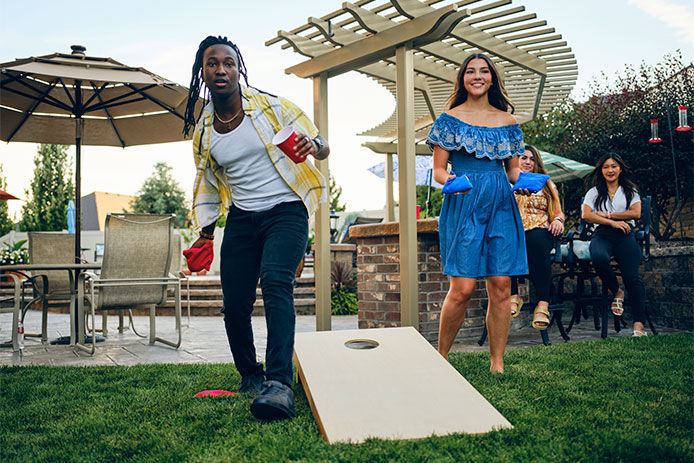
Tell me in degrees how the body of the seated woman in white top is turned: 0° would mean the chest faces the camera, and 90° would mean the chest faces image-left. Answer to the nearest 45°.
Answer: approximately 0°

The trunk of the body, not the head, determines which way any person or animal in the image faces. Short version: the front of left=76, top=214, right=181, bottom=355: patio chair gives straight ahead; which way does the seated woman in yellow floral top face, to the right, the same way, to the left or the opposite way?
to the left

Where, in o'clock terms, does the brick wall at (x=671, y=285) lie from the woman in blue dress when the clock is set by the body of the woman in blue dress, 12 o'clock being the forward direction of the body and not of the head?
The brick wall is roughly at 7 o'clock from the woman in blue dress.

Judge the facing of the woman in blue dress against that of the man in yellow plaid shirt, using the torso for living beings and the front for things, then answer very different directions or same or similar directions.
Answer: same or similar directions

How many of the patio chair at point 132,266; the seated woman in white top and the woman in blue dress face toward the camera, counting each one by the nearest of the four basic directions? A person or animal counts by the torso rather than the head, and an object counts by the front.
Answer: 2

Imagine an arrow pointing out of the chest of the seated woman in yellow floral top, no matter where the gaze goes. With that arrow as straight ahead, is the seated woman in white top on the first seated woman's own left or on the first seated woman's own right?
on the first seated woman's own left

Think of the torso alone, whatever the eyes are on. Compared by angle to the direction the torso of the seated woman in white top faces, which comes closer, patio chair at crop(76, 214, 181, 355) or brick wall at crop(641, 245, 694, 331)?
the patio chair

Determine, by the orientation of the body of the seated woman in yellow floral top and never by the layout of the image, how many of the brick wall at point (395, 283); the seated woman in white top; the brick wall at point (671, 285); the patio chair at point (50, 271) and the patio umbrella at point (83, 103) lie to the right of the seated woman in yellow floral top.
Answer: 3

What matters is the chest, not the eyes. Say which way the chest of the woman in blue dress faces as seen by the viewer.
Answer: toward the camera

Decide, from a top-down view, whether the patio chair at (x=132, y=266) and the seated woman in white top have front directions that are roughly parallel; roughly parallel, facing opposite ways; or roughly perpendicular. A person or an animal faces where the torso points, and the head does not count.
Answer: roughly perpendicular

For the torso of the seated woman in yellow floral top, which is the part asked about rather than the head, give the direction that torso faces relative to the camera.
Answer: toward the camera

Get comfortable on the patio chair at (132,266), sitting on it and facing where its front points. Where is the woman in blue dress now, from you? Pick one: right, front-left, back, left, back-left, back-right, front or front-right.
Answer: back

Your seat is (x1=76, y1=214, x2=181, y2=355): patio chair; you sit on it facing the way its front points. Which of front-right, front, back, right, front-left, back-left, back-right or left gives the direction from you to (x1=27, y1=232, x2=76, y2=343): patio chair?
front

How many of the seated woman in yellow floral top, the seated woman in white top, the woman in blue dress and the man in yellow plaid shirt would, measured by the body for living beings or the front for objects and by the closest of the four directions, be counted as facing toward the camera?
4

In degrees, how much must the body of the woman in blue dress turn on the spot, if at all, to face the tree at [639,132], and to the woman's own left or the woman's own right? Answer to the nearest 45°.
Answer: approximately 180°

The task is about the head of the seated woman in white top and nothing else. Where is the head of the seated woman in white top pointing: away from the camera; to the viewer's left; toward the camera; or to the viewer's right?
toward the camera

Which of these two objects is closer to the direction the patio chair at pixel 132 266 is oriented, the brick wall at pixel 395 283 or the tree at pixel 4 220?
the tree

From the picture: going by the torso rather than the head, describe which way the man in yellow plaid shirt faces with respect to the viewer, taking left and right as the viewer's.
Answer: facing the viewer
